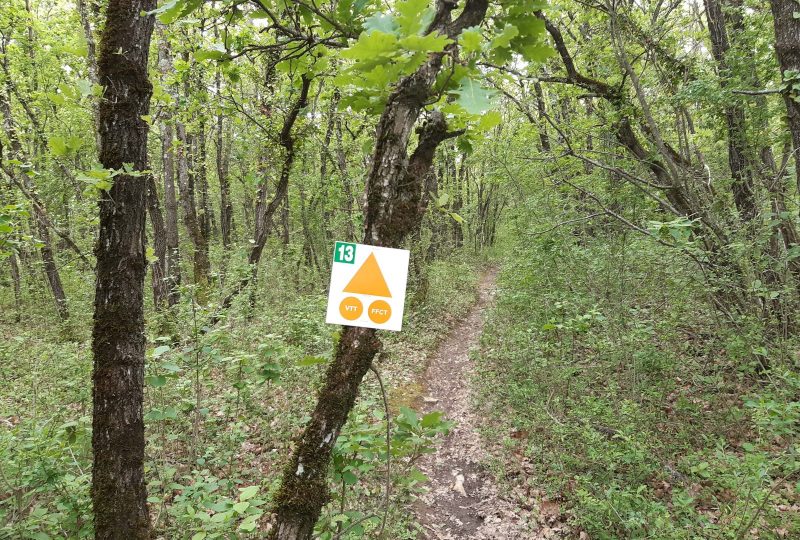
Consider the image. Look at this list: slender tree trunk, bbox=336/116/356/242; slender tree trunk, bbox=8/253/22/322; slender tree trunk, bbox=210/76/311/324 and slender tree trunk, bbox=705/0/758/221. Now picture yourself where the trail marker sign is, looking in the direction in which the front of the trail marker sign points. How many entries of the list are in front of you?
0

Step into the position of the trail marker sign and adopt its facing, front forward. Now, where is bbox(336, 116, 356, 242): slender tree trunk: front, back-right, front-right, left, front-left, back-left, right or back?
back

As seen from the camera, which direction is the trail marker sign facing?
toward the camera

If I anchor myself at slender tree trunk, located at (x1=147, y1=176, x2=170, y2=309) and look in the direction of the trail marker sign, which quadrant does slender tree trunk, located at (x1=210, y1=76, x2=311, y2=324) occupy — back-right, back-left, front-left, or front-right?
front-left

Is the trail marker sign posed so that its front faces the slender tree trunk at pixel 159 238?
no

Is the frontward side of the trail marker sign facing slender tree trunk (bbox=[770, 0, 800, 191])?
no

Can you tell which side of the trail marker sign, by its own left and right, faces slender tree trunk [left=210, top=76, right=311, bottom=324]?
back

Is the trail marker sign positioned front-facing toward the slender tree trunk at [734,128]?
no
